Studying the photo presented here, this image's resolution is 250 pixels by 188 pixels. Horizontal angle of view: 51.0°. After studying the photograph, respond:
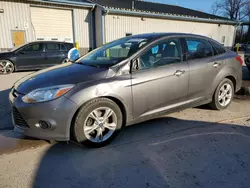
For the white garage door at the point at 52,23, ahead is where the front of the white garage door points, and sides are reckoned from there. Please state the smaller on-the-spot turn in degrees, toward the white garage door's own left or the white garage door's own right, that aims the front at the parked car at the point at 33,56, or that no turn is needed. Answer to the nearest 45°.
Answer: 0° — it already faces it

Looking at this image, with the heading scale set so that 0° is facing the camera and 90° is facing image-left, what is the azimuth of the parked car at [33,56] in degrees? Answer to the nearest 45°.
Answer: approximately 90°

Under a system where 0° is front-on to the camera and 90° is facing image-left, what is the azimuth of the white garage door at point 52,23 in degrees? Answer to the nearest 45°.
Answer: approximately 0°

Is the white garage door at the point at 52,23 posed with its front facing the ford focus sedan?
yes

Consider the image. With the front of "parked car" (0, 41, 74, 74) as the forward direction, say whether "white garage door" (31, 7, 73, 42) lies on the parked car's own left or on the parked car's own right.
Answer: on the parked car's own right

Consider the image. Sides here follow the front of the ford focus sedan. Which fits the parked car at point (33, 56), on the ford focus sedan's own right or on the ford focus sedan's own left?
on the ford focus sedan's own right

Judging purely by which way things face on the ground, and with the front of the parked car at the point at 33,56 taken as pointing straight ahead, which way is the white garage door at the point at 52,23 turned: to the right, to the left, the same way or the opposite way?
to the left

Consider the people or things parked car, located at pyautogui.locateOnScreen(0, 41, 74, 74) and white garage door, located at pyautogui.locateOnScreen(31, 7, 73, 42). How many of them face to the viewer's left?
1

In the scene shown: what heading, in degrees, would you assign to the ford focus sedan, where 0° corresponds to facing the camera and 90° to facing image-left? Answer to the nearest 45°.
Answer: approximately 45°
